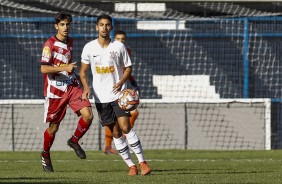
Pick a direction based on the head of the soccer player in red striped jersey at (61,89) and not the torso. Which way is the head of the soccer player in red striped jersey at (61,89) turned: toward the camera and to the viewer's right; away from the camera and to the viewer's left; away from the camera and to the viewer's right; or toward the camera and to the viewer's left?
toward the camera and to the viewer's right

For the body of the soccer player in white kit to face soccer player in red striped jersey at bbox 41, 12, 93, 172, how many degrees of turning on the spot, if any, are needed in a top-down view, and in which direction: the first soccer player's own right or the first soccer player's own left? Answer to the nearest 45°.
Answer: approximately 135° to the first soccer player's own right

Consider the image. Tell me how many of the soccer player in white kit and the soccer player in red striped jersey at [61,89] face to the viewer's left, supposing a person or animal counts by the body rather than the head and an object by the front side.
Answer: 0

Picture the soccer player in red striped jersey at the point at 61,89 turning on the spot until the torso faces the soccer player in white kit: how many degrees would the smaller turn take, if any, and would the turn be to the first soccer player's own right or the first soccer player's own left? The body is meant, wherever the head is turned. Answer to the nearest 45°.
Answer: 0° — they already face them

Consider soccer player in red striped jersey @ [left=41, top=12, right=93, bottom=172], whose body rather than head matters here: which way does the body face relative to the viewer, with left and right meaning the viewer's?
facing the viewer and to the right of the viewer

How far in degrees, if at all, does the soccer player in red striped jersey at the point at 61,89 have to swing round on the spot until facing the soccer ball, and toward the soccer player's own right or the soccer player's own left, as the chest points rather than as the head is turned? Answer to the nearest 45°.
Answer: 0° — they already face it

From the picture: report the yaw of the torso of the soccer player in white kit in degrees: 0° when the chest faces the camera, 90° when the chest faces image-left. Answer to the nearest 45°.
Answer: approximately 0°
